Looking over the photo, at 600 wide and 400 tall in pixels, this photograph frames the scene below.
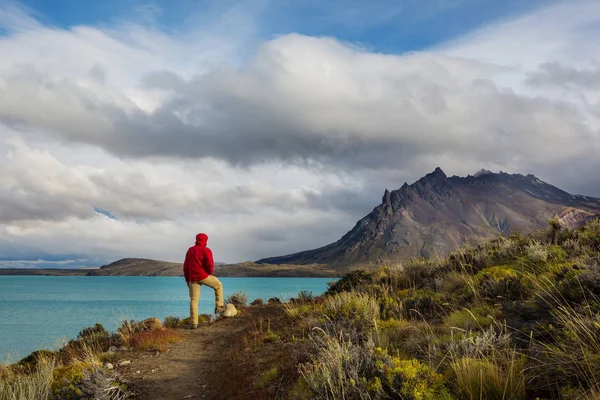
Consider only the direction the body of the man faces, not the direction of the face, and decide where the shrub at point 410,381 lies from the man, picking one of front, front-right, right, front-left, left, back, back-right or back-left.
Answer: back-right

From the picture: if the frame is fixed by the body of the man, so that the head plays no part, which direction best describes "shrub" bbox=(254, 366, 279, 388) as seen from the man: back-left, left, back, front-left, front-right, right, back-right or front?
back-right

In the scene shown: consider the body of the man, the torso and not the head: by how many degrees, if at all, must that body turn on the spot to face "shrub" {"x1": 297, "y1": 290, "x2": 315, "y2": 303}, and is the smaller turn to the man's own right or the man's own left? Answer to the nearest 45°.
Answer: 0° — they already face it

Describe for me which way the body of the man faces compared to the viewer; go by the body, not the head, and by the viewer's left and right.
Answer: facing away from the viewer and to the right of the viewer

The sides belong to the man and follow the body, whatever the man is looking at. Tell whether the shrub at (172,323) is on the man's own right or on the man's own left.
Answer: on the man's own left

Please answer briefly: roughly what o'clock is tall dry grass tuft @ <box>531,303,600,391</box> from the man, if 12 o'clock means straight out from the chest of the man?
The tall dry grass tuft is roughly at 4 o'clock from the man.

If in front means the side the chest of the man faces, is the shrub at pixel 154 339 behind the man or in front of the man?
behind

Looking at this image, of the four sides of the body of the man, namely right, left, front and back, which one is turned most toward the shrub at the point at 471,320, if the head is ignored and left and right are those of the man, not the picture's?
right

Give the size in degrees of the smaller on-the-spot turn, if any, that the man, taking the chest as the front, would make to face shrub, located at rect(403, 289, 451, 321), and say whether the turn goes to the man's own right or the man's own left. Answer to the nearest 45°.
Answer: approximately 90° to the man's own right
